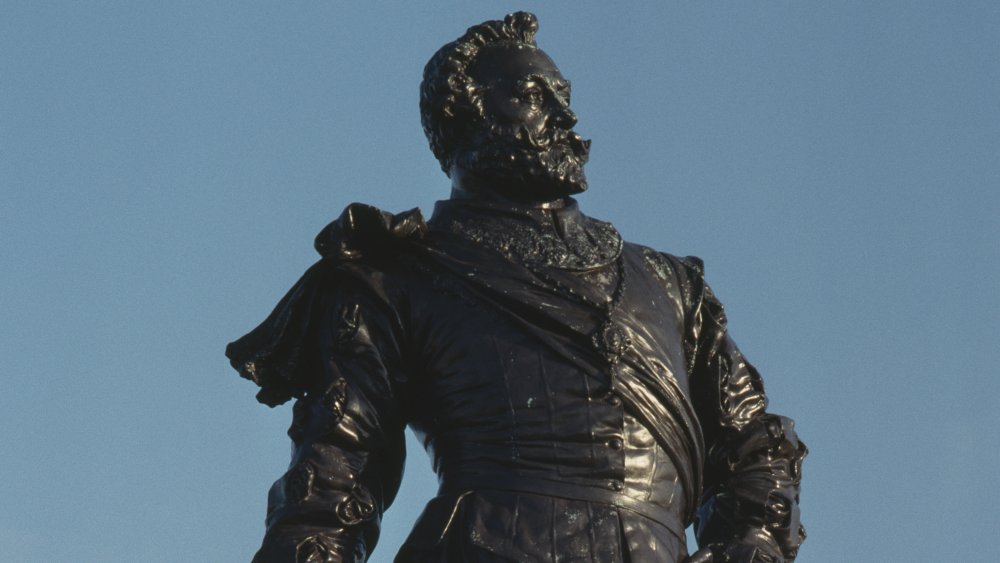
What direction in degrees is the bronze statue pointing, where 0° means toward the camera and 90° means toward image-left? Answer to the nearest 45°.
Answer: approximately 315°
